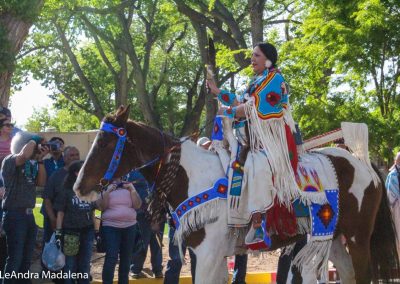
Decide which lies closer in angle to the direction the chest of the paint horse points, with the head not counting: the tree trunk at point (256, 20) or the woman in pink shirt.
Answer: the woman in pink shirt

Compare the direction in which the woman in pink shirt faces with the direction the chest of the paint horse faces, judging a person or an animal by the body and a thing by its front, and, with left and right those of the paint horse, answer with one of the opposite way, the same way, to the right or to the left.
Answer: to the left

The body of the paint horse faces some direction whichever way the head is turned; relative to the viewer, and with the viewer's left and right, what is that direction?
facing to the left of the viewer

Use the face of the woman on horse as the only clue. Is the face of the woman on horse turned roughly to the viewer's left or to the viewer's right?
to the viewer's left

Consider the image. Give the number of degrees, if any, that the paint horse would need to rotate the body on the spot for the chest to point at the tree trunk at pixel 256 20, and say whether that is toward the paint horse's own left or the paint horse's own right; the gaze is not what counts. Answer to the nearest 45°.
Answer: approximately 90° to the paint horse's own right

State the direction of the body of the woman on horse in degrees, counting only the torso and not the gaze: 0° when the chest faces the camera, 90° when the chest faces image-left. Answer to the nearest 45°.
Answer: approximately 90°

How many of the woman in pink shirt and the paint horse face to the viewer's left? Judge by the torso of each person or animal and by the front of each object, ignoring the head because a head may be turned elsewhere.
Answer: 1

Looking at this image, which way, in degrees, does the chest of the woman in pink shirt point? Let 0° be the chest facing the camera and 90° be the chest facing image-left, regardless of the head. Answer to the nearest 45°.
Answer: approximately 0°

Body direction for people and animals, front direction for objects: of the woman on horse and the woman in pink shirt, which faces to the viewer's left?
the woman on horse

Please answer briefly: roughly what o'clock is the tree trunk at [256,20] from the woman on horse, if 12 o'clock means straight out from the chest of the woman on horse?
The tree trunk is roughly at 3 o'clock from the woman on horse.
